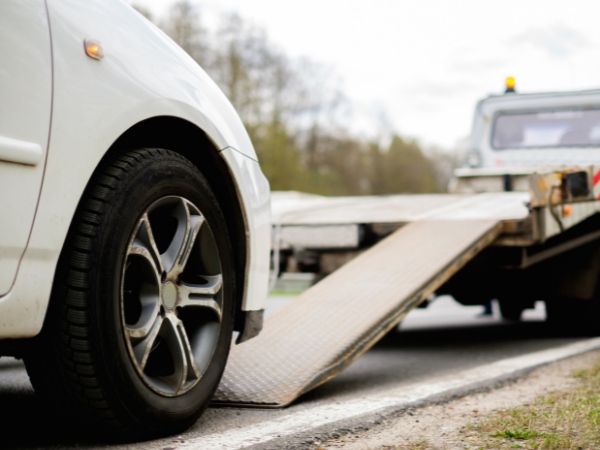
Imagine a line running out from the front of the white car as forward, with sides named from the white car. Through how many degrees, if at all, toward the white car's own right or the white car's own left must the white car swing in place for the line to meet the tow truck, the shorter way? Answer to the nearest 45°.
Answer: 0° — it already faces it

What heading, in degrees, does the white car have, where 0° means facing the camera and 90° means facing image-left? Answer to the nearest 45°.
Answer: approximately 225°

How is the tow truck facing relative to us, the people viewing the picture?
facing away from the viewer and to the right of the viewer

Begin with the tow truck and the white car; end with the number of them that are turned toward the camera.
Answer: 0

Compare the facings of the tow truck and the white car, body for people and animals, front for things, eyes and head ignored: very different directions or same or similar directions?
same or similar directions
